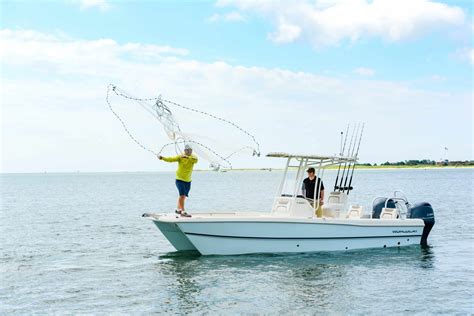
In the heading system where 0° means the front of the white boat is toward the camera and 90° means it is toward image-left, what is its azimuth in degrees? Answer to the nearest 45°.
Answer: approximately 45°

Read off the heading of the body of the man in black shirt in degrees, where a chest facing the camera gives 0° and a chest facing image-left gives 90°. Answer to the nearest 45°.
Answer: approximately 45°
